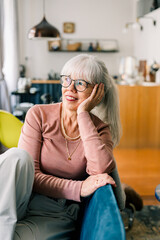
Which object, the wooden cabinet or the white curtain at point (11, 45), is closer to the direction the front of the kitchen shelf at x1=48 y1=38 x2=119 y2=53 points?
the wooden cabinet

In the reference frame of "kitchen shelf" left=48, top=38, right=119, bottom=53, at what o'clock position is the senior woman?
The senior woman is roughly at 12 o'clock from the kitchen shelf.

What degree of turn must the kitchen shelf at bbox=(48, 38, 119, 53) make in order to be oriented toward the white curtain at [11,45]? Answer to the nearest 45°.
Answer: approximately 45° to its right

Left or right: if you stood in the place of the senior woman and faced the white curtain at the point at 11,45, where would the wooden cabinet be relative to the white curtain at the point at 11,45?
right

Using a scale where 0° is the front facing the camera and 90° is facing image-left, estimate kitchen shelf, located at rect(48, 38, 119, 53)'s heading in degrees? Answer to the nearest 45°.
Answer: approximately 0°
